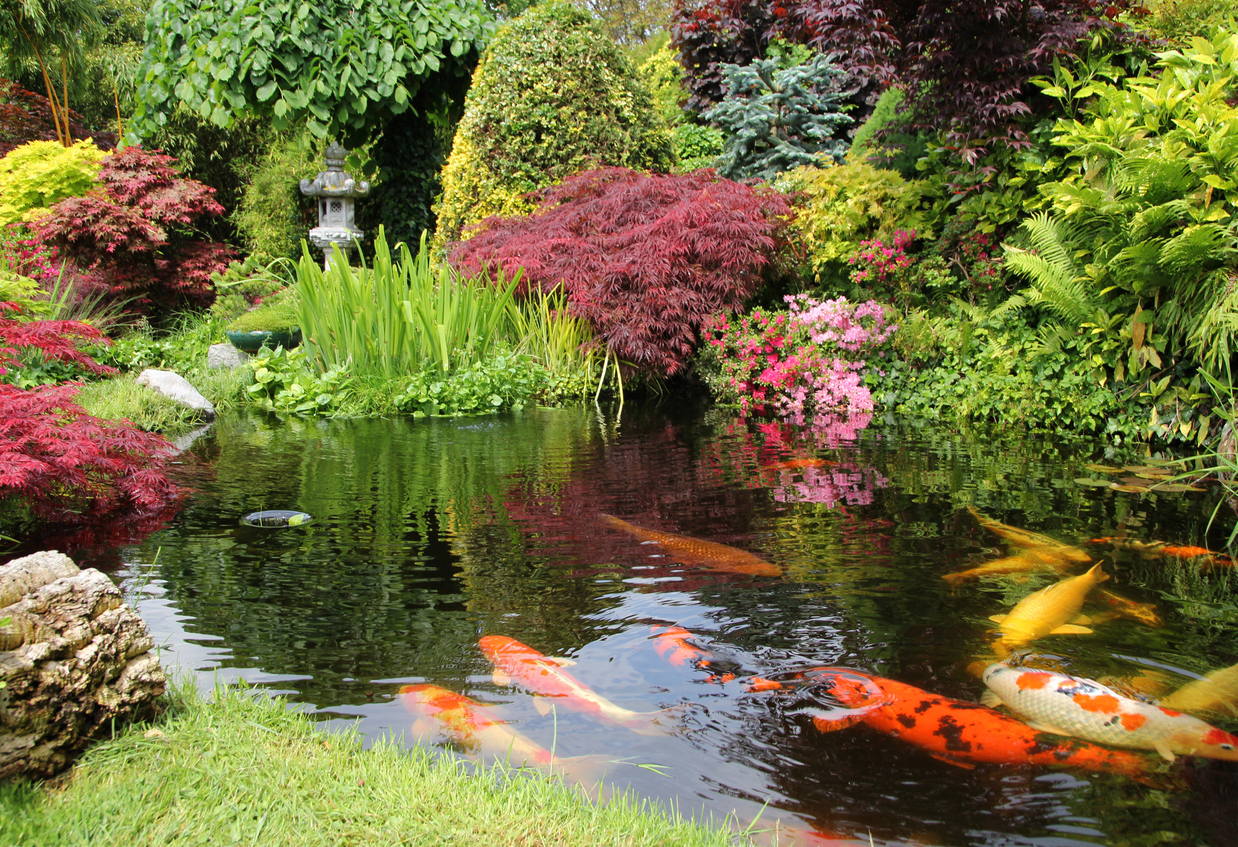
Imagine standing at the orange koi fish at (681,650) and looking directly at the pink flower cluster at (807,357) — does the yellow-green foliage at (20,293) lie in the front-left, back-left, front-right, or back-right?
front-left

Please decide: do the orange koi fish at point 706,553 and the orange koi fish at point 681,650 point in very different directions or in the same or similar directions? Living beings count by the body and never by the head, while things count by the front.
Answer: very different directions

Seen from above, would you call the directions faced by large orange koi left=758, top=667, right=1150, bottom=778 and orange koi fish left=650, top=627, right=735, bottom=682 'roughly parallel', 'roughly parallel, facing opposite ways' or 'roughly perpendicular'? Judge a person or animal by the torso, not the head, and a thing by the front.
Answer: roughly parallel

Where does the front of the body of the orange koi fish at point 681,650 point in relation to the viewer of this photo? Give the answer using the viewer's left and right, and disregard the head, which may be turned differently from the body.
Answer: facing away from the viewer and to the left of the viewer

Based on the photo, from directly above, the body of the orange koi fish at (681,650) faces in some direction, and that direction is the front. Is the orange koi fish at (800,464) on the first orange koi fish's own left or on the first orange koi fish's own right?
on the first orange koi fish's own right

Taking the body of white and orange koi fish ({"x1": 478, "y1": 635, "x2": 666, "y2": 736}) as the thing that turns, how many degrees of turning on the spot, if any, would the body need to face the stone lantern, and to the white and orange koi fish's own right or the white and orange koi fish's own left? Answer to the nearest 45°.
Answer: approximately 45° to the white and orange koi fish's own right

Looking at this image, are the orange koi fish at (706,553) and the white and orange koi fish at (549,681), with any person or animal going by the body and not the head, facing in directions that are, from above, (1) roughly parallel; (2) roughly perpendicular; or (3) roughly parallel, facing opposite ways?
roughly parallel, facing opposite ways

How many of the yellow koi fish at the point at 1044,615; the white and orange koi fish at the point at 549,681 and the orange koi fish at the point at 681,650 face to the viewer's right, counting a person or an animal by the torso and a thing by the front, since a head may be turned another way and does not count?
0

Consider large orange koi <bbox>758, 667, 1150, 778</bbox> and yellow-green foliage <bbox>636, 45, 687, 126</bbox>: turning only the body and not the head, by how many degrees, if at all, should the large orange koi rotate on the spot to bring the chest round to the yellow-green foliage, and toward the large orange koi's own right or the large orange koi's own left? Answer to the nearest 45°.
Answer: approximately 45° to the large orange koi's own right

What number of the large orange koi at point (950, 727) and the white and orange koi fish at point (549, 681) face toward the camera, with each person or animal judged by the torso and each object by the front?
0

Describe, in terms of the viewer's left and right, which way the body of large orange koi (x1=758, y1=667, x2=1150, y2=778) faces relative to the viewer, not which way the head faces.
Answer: facing away from the viewer and to the left of the viewer

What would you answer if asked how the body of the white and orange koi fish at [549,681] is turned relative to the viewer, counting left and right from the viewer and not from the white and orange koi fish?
facing away from the viewer and to the left of the viewer

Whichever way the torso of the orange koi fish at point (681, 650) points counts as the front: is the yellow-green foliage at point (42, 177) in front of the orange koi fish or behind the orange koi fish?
in front
